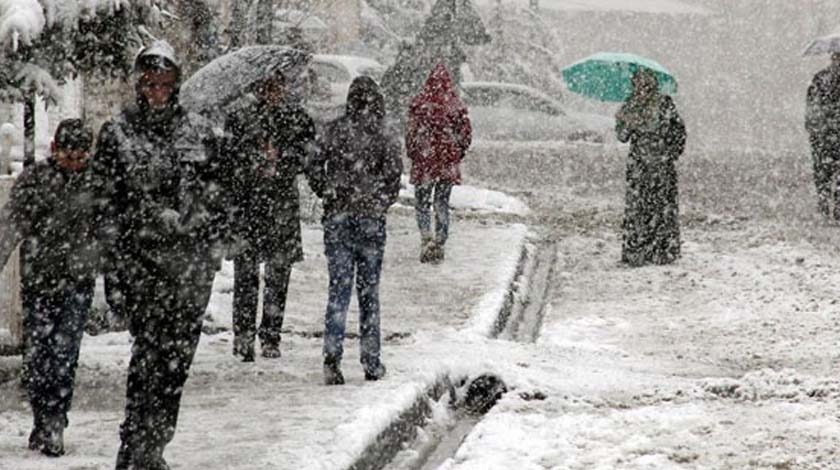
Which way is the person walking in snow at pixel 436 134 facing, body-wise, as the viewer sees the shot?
away from the camera

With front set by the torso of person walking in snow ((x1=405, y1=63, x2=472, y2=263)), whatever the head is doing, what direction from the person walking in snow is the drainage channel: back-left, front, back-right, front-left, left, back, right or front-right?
back

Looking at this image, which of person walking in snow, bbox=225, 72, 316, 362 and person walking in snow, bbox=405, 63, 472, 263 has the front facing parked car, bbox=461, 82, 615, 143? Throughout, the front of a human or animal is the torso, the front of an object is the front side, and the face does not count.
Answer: person walking in snow, bbox=405, 63, 472, 263

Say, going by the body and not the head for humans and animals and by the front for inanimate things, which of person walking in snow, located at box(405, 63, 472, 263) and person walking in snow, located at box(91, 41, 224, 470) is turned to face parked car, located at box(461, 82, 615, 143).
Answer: person walking in snow, located at box(405, 63, 472, 263)

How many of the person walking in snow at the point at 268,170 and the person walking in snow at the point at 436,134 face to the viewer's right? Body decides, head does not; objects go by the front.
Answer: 0

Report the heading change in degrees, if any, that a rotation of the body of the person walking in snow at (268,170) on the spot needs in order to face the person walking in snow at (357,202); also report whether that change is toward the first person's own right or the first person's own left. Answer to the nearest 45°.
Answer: approximately 45° to the first person's own left

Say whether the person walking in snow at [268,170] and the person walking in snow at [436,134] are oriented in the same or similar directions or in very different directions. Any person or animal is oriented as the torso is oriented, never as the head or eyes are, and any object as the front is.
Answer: very different directions

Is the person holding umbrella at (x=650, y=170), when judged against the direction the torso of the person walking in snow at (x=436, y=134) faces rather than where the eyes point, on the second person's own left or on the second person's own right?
on the second person's own right
